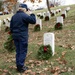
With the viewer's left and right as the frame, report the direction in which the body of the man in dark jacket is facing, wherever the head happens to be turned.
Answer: facing away from the viewer and to the right of the viewer
